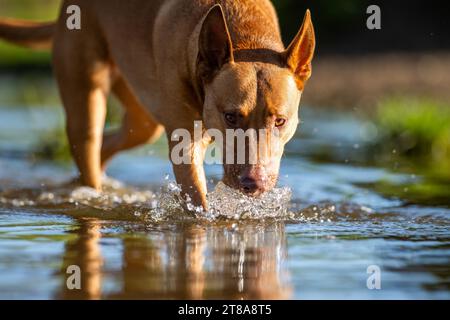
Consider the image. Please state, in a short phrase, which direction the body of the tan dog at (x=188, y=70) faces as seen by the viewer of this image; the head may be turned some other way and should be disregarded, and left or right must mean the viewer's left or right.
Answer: facing the viewer and to the right of the viewer
